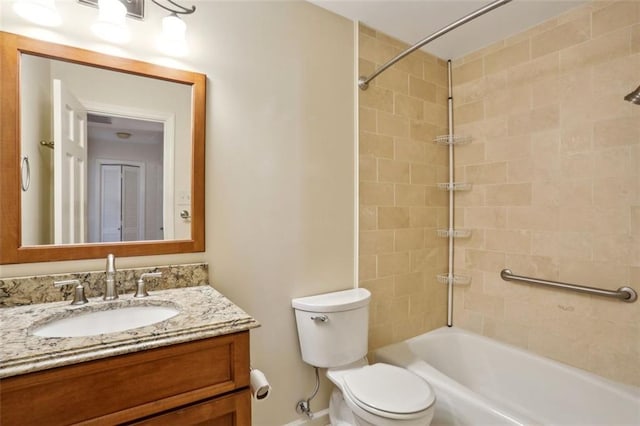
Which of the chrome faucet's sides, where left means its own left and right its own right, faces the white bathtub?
left

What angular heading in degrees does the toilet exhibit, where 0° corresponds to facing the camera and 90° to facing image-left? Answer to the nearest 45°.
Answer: approximately 315°

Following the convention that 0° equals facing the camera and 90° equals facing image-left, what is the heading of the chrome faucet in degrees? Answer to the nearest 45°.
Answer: approximately 0°

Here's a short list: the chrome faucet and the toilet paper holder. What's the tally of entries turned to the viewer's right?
1

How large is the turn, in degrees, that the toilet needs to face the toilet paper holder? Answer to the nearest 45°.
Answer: approximately 90° to its right

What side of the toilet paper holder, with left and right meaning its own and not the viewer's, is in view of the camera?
right

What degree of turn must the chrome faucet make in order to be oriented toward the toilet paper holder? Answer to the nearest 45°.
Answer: approximately 45° to its left

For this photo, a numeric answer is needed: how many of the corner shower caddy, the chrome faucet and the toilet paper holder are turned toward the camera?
2

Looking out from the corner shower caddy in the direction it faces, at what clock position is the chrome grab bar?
The chrome grab bar is roughly at 10 o'clock from the corner shower caddy.

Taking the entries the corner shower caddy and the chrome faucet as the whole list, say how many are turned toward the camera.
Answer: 2

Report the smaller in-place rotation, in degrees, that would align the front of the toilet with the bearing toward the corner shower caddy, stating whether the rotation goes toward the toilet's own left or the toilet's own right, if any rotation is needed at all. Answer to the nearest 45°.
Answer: approximately 90° to the toilet's own left

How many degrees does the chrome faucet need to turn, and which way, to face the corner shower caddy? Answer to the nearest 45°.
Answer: approximately 90° to its left
